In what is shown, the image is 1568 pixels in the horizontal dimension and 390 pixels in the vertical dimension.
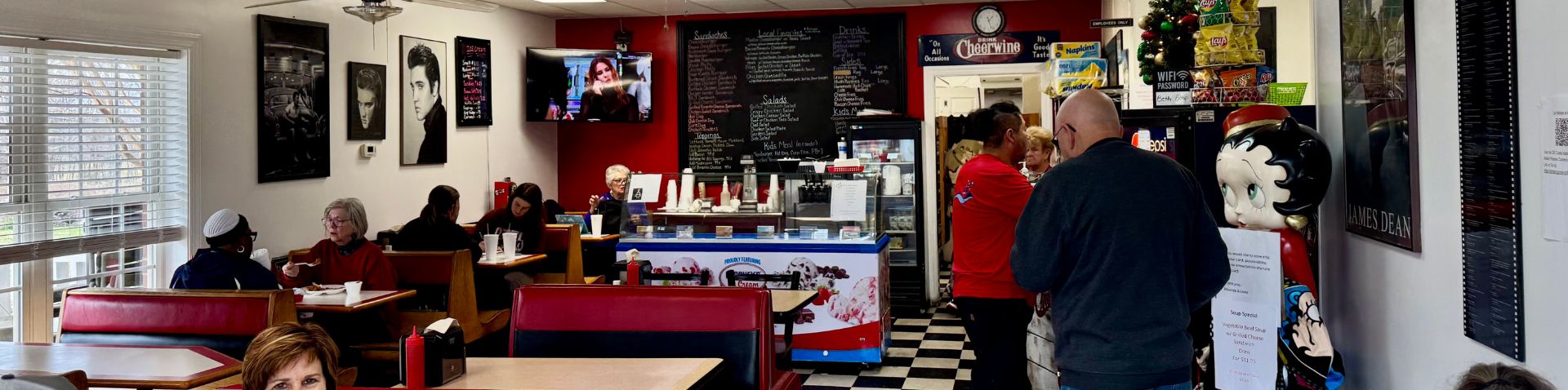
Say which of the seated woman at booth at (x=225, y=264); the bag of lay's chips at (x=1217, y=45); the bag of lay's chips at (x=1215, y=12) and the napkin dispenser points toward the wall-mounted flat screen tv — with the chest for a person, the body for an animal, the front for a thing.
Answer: the seated woman at booth

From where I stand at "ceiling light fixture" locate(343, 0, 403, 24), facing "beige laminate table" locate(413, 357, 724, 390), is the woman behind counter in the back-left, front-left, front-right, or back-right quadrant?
back-left

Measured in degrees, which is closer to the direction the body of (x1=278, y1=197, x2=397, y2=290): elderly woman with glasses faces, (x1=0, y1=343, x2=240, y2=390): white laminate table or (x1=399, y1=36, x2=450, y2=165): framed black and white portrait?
the white laminate table

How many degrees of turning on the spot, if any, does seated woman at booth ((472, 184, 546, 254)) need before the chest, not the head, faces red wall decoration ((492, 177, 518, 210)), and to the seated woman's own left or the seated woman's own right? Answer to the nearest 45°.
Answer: approximately 135° to the seated woman's own right

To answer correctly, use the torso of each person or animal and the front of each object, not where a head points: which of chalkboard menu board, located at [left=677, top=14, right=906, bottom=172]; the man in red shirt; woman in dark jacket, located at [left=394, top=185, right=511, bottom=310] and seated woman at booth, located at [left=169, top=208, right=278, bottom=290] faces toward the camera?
the chalkboard menu board

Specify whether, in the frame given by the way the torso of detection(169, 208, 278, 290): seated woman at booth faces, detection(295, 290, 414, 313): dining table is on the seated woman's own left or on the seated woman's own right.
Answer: on the seated woman's own right

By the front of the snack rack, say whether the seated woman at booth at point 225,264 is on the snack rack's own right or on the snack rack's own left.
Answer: on the snack rack's own right

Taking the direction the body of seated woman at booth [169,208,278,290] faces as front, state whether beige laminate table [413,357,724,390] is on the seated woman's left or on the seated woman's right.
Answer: on the seated woman's right

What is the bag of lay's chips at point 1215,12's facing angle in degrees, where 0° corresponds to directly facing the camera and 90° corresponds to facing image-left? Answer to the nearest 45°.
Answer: approximately 0°
